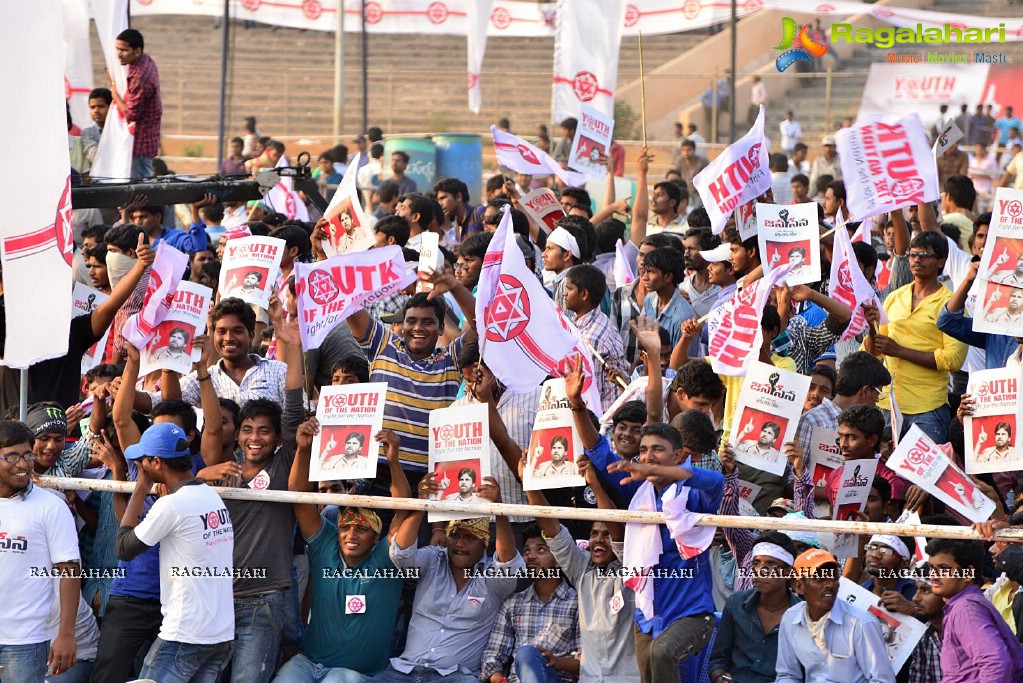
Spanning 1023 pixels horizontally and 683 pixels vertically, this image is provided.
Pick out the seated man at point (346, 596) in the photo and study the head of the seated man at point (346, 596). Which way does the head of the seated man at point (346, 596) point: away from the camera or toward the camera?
toward the camera

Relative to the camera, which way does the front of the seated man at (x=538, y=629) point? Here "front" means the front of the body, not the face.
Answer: toward the camera

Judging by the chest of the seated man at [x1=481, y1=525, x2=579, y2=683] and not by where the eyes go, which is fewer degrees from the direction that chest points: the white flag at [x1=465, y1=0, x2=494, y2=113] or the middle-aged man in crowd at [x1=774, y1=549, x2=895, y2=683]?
the middle-aged man in crowd

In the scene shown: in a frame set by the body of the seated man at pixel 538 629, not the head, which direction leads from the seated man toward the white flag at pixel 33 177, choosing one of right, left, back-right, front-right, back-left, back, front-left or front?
right

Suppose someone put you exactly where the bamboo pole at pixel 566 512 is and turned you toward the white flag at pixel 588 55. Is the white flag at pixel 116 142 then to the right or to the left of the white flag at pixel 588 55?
left

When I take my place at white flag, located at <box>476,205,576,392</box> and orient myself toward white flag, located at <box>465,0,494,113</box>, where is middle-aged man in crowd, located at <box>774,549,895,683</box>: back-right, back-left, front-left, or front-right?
back-right

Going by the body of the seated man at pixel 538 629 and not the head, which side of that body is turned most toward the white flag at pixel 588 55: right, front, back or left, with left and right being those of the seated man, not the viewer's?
back

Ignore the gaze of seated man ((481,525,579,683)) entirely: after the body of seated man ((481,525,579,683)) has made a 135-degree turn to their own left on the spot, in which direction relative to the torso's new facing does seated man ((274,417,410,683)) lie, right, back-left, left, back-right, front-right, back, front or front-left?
back-left

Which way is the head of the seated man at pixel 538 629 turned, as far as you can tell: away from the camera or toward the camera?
toward the camera

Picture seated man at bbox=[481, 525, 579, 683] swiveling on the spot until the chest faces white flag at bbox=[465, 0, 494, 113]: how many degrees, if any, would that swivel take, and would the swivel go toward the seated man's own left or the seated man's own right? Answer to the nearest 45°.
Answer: approximately 180°

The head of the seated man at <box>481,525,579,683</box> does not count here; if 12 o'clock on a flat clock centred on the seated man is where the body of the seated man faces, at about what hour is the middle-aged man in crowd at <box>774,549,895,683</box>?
The middle-aged man in crowd is roughly at 10 o'clock from the seated man.
